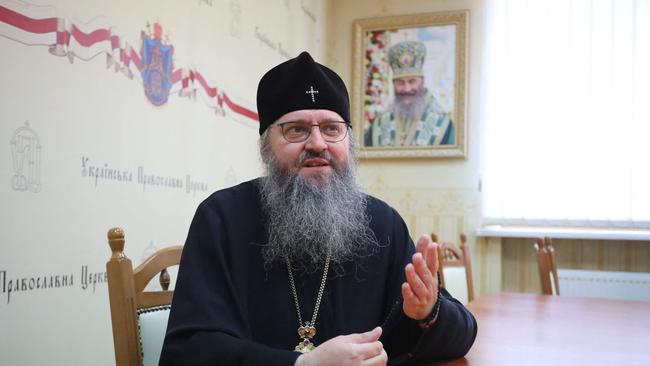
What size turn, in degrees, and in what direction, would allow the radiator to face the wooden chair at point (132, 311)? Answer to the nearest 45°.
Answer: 0° — it already faces it

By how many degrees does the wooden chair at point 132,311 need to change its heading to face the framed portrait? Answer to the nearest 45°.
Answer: approximately 90° to its left

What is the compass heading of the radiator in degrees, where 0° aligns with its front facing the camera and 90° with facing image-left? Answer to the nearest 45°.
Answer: approximately 0°
